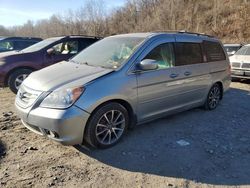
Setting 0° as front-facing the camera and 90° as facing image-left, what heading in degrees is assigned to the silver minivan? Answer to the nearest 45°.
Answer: approximately 45°

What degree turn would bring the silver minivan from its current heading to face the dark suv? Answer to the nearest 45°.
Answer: approximately 90° to its right

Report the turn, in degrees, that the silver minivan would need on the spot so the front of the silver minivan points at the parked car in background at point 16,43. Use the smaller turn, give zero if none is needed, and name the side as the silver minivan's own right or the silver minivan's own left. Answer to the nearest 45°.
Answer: approximately 90° to the silver minivan's own right

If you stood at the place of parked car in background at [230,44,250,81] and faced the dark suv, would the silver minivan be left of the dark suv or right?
left

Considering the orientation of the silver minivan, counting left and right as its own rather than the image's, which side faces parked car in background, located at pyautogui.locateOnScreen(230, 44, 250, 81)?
back
